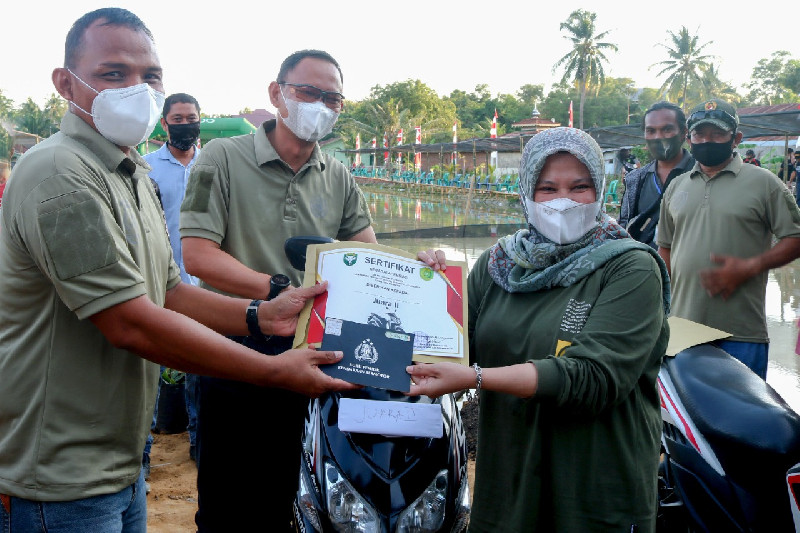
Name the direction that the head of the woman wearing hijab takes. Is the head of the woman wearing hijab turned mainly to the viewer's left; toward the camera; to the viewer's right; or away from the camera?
toward the camera

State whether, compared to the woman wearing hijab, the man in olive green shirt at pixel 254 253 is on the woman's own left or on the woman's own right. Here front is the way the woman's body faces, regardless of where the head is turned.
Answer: on the woman's own right

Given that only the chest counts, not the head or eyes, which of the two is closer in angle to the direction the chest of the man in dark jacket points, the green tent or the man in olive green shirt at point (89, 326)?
the man in olive green shirt

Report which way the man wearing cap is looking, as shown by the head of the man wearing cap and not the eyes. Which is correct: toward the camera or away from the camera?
toward the camera

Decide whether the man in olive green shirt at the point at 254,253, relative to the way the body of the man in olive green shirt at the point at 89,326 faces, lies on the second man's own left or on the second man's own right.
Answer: on the second man's own left

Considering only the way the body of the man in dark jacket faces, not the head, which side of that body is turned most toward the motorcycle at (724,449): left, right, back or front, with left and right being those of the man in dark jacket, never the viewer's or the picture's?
front

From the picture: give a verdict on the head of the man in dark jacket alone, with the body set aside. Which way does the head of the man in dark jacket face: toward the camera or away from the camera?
toward the camera

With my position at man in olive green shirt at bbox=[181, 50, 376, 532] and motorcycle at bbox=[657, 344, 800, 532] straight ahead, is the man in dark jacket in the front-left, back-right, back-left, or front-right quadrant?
front-left

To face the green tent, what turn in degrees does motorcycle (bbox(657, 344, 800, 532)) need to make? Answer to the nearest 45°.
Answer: approximately 180°

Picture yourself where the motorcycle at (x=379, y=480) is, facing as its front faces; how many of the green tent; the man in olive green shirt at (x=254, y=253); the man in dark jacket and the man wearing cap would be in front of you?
0

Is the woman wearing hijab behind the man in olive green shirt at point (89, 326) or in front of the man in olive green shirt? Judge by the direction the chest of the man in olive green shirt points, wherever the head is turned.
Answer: in front

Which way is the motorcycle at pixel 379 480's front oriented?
toward the camera

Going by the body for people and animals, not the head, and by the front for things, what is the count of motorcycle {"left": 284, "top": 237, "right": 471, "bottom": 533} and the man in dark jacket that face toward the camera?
2

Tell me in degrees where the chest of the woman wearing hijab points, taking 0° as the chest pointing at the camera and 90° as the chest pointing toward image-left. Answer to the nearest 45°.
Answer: approximately 45°

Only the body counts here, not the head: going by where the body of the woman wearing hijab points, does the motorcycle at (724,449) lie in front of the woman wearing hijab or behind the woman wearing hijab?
behind

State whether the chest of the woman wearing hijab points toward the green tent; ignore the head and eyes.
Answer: no

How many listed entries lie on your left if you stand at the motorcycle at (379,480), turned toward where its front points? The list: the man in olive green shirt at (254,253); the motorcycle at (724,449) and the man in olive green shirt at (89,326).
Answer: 1

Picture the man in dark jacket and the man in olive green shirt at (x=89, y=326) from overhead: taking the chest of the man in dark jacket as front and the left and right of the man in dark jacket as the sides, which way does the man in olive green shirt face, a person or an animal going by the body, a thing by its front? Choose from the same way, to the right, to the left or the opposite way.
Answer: to the left

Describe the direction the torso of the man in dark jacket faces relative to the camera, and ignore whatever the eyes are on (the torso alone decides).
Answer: toward the camera
